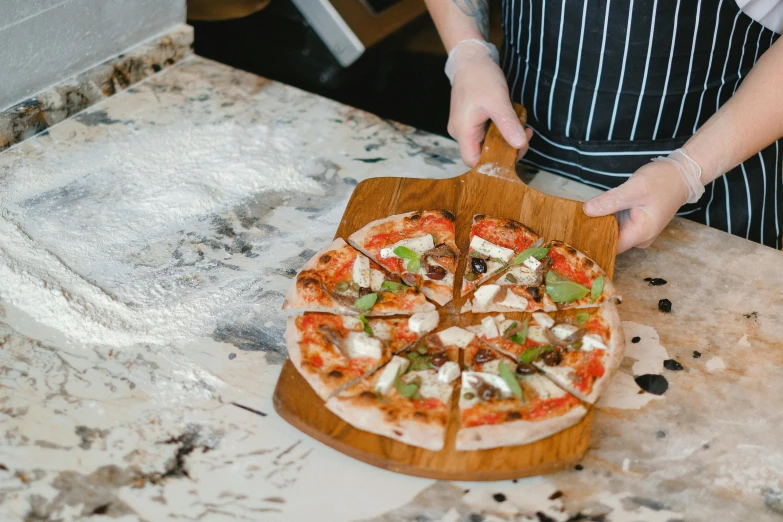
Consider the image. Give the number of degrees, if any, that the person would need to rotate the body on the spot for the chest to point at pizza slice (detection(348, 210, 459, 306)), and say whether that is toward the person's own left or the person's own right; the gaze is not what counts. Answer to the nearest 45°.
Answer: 0° — they already face it

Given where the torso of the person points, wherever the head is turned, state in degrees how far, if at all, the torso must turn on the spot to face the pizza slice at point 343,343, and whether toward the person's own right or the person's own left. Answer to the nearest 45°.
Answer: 0° — they already face it

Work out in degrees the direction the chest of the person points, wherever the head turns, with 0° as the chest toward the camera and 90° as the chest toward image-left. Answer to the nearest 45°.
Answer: approximately 45°

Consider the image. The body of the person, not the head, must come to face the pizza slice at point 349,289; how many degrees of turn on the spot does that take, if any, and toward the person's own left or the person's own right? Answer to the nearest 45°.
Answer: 0° — they already face it

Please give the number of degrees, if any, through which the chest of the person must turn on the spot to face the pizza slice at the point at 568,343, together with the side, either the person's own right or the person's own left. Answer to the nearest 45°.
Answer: approximately 45° to the person's own left

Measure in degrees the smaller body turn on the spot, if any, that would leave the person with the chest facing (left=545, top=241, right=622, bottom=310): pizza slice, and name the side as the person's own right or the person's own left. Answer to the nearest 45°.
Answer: approximately 45° to the person's own left
